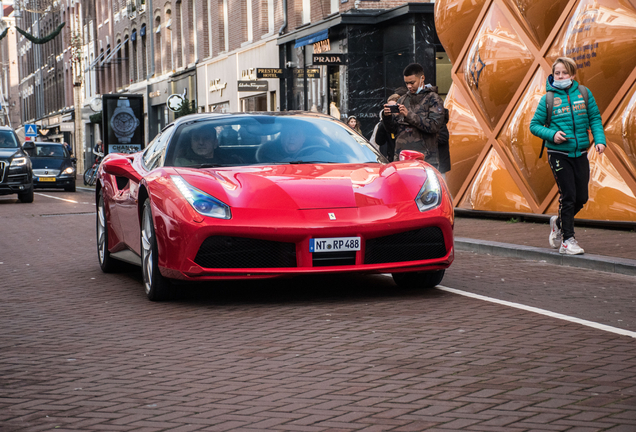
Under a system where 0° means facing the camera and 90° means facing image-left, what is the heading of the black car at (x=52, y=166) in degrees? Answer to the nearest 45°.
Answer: approximately 0°

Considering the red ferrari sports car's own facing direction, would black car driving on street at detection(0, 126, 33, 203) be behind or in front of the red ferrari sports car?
behind

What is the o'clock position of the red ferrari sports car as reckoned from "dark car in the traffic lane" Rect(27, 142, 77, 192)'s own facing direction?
The red ferrari sports car is roughly at 12 o'clock from the dark car in the traffic lane.

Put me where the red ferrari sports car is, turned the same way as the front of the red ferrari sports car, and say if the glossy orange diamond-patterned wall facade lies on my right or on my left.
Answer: on my left

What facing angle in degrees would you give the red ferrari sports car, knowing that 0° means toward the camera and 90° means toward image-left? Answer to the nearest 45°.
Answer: approximately 315°
